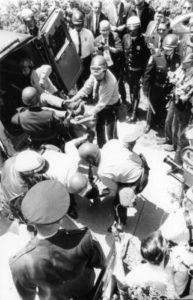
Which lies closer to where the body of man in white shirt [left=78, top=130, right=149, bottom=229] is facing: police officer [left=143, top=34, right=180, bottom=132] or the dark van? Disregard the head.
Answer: the dark van

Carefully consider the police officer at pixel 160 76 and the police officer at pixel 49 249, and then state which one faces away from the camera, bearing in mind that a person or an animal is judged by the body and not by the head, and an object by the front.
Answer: the police officer at pixel 49 249

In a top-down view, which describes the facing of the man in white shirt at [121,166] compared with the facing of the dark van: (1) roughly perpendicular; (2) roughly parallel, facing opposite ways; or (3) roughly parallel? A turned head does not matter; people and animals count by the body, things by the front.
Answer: roughly parallel

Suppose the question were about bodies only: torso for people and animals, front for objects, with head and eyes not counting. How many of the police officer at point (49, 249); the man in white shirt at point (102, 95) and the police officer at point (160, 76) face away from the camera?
1

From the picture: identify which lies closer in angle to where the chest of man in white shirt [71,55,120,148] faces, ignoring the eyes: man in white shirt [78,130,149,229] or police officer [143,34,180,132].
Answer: the man in white shirt

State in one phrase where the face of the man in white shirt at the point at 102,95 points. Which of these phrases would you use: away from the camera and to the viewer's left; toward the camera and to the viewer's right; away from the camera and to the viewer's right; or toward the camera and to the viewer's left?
toward the camera and to the viewer's left

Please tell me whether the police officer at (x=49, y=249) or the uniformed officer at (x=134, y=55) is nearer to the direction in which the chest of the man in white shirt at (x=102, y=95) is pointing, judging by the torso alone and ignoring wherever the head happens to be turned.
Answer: the police officer

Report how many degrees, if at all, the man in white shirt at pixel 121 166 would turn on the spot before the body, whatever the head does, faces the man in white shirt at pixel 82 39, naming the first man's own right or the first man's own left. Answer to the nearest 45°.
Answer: approximately 45° to the first man's own right

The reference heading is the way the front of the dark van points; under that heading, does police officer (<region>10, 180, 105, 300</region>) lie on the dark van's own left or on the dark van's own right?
on the dark van's own left

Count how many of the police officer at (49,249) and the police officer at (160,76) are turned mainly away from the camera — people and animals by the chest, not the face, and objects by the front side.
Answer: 1

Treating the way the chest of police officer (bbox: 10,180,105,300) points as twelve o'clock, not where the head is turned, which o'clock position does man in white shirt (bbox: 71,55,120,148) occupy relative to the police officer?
The man in white shirt is roughly at 1 o'clock from the police officer.

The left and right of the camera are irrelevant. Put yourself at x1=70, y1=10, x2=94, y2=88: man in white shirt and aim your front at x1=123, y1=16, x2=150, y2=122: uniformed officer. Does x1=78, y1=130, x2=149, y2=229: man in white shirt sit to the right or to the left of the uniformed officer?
right

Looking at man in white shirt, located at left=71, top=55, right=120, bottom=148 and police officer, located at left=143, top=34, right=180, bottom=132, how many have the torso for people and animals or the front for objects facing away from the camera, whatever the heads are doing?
0

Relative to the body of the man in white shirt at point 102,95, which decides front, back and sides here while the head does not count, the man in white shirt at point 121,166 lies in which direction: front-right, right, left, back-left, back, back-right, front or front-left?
front-left

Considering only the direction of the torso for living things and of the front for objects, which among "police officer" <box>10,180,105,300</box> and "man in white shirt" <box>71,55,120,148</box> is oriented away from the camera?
the police officer

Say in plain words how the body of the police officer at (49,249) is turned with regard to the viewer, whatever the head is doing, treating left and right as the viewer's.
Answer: facing away from the viewer

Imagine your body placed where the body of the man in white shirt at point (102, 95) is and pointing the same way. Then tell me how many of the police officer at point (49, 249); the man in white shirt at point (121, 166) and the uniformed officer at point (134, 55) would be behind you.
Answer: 1

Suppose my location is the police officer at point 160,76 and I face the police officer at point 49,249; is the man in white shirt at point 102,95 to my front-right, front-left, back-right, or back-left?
front-right

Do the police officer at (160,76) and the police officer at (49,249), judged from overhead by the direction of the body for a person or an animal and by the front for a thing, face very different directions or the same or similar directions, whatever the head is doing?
very different directions
